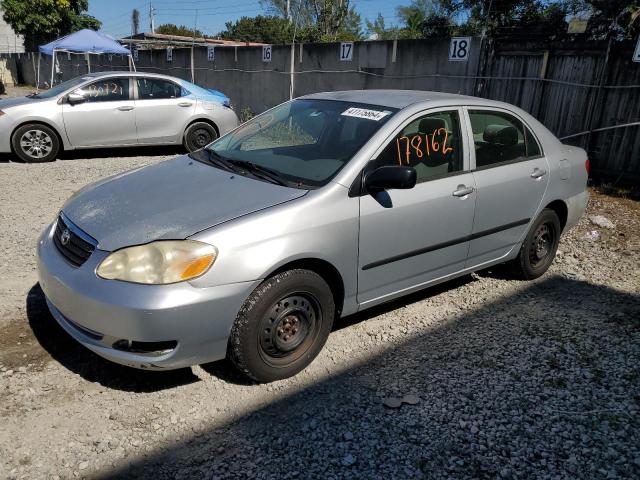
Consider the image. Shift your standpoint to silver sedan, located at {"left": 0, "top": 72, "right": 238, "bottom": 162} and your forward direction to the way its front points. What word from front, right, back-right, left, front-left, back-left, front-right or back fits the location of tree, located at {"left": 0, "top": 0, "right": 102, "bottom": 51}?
right

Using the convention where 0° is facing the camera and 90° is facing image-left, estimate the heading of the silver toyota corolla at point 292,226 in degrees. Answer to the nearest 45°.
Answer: approximately 45°

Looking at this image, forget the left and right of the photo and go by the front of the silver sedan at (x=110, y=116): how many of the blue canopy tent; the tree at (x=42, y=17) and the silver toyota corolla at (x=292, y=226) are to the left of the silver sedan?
1

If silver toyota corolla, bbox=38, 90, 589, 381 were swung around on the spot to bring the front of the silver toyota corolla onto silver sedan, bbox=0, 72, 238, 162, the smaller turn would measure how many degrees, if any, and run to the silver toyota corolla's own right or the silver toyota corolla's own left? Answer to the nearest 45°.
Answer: approximately 90° to the silver toyota corolla's own right

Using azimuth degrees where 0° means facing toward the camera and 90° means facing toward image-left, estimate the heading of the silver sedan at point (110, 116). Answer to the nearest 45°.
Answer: approximately 90°

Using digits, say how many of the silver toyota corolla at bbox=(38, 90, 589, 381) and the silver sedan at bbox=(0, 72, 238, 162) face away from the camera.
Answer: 0

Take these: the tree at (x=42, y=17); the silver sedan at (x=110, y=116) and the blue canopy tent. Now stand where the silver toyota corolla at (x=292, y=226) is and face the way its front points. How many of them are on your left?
0

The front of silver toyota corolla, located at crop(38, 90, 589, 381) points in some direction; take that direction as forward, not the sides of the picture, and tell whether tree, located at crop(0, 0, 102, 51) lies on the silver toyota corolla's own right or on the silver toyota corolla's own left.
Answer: on the silver toyota corolla's own right

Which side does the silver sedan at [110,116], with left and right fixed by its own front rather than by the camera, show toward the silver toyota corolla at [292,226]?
left
